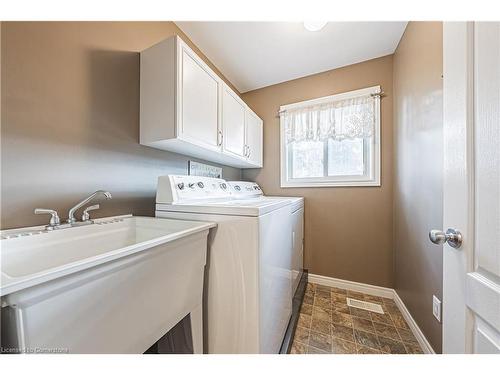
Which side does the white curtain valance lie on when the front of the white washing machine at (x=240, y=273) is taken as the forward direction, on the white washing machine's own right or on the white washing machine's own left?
on the white washing machine's own left

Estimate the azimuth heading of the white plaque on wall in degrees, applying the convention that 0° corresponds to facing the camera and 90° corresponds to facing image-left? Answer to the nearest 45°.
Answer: approximately 315°

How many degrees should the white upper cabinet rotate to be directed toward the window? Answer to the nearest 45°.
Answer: approximately 45° to its left

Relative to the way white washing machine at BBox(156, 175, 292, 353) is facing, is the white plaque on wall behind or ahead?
behind

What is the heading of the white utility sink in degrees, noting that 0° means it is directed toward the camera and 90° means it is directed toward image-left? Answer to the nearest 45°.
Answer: approximately 315°

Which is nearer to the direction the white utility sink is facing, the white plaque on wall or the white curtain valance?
the white curtain valance

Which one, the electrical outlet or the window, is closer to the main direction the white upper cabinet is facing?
the electrical outlet

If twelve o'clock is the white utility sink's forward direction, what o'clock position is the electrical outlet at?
The electrical outlet is roughly at 11 o'clock from the white utility sink.

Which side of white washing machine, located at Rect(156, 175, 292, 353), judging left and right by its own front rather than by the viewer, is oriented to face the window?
left
